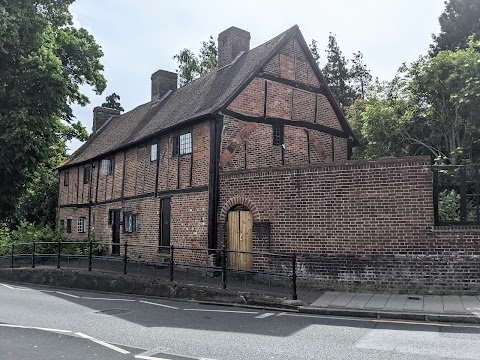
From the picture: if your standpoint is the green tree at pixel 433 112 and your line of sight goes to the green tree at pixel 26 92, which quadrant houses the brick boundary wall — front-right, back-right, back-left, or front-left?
front-left

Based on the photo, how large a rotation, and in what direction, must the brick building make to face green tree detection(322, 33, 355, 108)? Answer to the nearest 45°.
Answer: approximately 135° to its right

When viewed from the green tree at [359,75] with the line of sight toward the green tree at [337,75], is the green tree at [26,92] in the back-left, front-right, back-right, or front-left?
front-left

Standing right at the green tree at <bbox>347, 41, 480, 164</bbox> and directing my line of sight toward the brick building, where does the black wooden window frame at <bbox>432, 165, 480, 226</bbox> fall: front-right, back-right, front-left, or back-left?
front-left

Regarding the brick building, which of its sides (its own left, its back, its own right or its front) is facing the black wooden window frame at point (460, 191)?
left

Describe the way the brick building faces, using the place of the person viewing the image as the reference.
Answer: facing the viewer and to the left of the viewer

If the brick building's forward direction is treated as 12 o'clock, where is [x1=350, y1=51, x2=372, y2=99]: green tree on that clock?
The green tree is roughly at 5 o'clock from the brick building.
